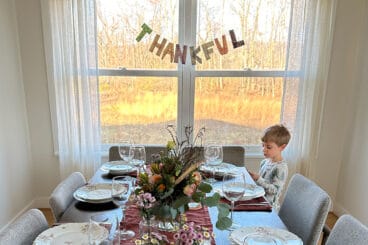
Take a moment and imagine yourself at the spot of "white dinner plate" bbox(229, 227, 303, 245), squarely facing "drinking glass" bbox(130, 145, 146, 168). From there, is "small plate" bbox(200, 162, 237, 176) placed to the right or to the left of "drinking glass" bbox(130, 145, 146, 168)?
right

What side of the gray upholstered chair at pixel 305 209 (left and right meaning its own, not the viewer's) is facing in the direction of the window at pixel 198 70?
right

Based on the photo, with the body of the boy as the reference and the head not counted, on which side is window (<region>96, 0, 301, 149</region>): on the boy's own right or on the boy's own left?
on the boy's own right

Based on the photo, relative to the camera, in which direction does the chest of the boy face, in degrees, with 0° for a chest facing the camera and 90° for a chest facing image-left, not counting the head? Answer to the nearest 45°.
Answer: approximately 45°

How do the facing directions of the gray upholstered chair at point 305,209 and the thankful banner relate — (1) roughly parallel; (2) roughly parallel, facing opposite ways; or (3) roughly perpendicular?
roughly perpendicular

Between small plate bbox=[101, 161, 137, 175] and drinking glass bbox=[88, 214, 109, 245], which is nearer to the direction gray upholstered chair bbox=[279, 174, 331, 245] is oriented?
the drinking glass
